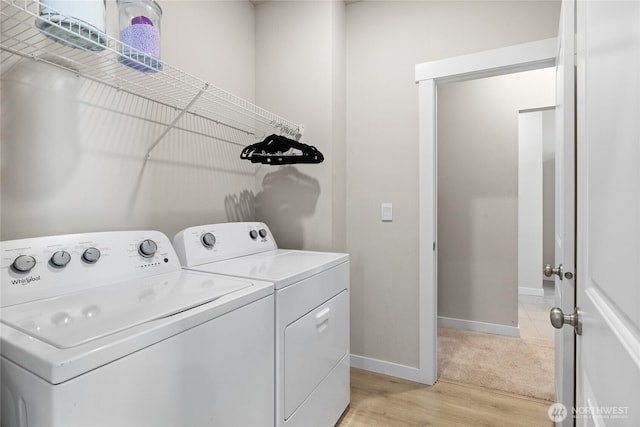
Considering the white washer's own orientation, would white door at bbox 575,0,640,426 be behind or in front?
in front

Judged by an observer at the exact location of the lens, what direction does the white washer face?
facing the viewer and to the right of the viewer

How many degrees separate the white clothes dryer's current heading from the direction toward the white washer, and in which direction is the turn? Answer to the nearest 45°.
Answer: approximately 90° to its right

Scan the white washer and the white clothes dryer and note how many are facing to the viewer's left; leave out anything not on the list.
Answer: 0

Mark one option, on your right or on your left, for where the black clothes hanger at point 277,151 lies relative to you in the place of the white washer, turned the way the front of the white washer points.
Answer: on your left

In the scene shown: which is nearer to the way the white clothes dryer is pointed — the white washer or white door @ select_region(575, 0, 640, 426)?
the white door
